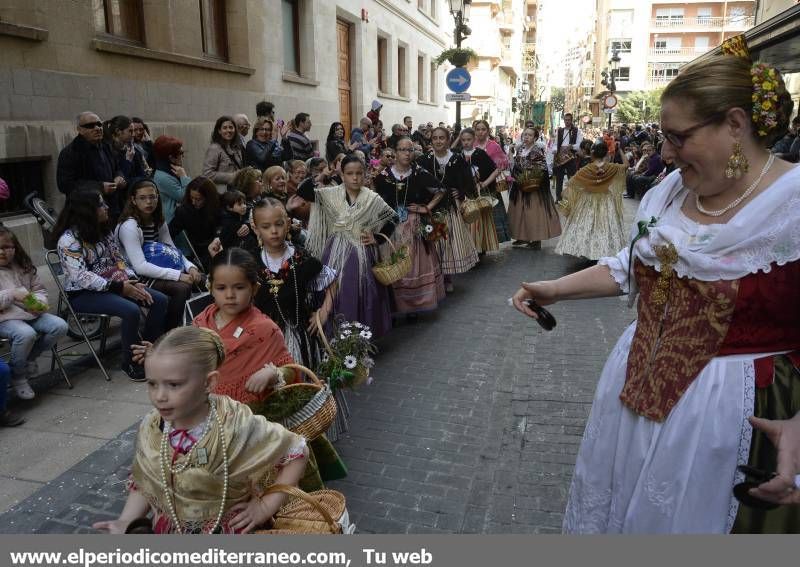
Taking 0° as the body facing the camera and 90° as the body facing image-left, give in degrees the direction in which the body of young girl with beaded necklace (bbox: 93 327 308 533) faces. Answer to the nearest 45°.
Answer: approximately 45°

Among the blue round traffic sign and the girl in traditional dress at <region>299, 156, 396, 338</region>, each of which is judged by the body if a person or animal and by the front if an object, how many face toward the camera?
2

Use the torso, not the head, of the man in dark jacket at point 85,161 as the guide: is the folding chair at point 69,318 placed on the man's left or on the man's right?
on the man's right

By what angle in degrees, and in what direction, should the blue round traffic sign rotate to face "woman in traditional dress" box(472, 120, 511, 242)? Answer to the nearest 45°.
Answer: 0° — it already faces them

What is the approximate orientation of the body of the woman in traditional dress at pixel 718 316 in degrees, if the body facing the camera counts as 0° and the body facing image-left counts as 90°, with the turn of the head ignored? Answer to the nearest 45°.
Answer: approximately 45°

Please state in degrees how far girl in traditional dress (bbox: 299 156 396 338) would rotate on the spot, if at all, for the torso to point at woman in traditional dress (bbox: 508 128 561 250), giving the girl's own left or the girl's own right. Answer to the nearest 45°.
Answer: approximately 135° to the girl's own left
